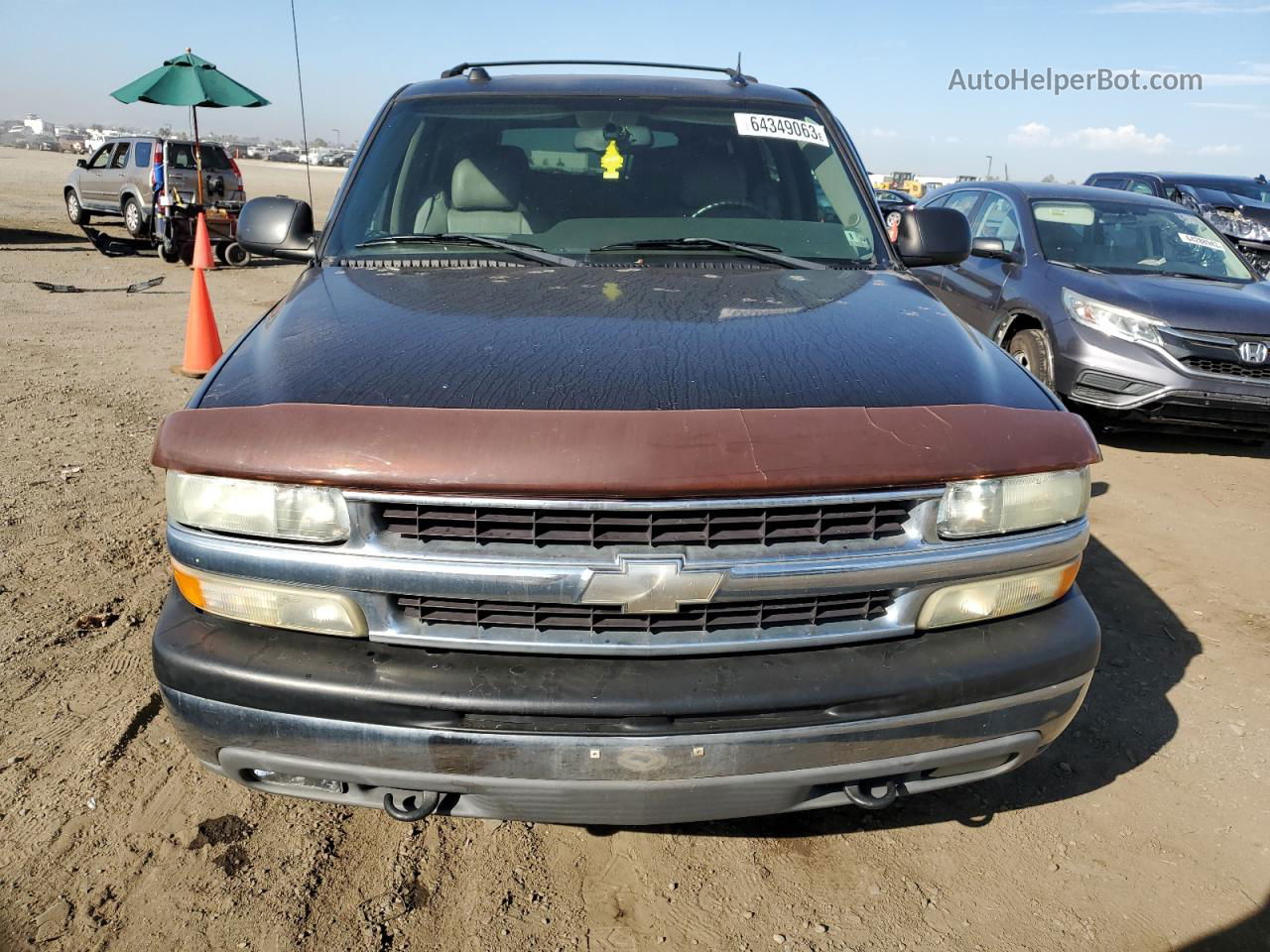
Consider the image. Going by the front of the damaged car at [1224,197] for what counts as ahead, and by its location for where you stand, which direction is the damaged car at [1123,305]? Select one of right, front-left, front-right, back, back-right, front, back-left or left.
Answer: front-right

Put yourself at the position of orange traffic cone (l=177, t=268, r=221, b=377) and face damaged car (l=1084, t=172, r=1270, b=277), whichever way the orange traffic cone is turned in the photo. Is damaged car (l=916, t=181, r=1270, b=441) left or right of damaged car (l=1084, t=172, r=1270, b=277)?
right

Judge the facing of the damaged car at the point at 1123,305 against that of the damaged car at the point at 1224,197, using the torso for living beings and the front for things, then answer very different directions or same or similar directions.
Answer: same or similar directions

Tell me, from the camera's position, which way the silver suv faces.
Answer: facing away from the viewer and to the left of the viewer

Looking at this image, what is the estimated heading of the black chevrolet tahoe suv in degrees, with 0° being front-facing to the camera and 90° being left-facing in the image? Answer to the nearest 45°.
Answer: approximately 0°

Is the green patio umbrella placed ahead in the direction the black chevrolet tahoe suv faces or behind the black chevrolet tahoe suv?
behind

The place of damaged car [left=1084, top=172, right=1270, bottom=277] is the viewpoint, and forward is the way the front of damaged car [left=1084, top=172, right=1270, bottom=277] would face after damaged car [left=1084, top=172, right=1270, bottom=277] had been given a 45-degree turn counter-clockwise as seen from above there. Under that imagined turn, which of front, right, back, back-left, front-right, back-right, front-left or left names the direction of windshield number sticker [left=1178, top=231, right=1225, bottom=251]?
right

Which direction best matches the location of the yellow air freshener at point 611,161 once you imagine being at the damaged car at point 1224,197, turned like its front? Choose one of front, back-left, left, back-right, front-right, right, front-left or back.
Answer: front-right

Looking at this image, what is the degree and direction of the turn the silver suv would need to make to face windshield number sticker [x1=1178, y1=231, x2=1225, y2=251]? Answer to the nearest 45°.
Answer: approximately 180°

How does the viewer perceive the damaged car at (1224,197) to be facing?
facing the viewer and to the right of the viewer
